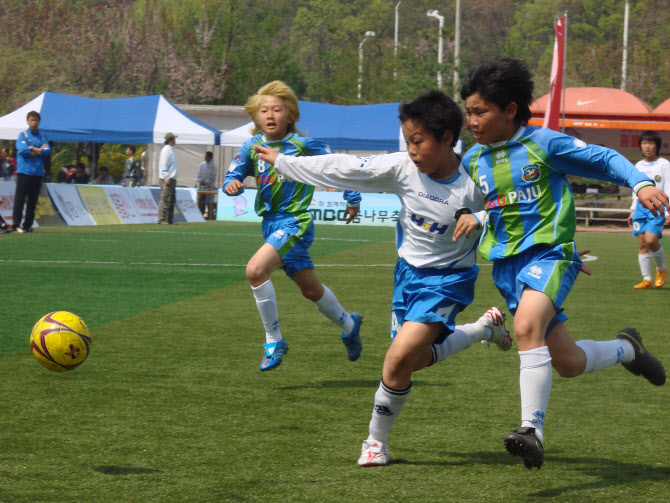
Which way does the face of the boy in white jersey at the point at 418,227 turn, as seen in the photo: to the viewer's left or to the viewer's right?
to the viewer's left

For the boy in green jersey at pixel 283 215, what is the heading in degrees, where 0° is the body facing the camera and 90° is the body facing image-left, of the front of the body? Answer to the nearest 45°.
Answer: approximately 45°

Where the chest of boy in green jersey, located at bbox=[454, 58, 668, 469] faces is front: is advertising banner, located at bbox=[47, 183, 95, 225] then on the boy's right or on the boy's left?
on the boy's right

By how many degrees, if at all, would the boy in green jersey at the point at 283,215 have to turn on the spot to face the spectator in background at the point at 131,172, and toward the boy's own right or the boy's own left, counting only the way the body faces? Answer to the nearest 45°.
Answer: approximately 135° to the boy's own right

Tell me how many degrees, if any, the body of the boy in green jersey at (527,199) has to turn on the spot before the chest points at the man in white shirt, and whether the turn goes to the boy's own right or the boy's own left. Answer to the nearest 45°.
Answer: approximately 90° to the boy's own right

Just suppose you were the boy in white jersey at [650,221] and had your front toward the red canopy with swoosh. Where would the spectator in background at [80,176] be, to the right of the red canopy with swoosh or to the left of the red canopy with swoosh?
left

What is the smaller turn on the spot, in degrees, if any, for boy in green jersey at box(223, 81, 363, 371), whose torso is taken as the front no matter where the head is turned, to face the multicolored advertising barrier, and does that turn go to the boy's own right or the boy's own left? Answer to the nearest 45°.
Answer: approximately 135° to the boy's own right

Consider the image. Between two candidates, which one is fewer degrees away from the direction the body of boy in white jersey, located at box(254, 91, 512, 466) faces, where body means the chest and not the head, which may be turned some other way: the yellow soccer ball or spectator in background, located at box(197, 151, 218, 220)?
the yellow soccer ball

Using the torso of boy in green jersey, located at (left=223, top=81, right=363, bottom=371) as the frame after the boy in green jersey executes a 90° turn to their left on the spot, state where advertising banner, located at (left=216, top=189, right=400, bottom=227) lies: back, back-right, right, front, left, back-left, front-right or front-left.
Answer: back-left

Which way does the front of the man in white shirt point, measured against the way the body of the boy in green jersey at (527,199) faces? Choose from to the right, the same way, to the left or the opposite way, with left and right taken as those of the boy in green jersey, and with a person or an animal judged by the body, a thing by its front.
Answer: the opposite way

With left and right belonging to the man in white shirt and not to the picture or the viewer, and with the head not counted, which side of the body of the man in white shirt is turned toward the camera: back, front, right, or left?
right

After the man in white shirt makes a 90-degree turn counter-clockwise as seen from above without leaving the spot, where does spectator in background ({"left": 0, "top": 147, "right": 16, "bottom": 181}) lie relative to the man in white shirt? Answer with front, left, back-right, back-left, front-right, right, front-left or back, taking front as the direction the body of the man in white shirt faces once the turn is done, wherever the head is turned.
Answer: front-left

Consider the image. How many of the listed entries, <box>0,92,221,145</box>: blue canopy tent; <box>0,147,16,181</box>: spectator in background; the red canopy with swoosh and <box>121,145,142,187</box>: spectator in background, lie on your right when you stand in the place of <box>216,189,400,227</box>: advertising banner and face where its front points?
3
